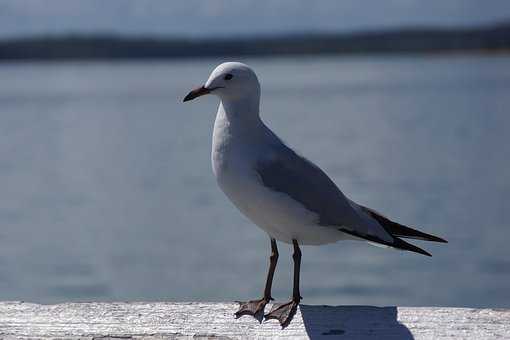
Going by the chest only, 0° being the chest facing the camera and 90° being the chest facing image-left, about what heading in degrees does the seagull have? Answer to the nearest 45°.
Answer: approximately 90°
